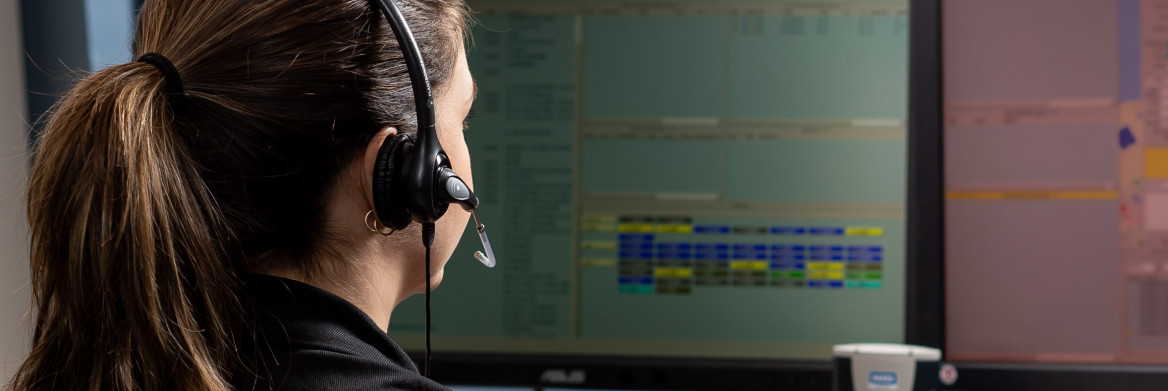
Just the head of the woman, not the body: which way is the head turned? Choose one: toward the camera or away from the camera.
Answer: away from the camera

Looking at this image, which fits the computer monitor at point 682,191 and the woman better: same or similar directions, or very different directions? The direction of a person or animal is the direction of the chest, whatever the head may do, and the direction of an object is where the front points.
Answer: very different directions

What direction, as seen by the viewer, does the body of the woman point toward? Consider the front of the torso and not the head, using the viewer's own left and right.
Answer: facing away from the viewer and to the right of the viewer

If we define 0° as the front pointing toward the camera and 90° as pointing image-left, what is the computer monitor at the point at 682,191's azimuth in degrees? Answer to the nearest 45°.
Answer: approximately 0°

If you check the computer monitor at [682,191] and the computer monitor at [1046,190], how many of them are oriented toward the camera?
2

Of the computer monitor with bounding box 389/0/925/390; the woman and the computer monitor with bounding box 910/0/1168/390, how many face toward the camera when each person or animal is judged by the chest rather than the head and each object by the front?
2
